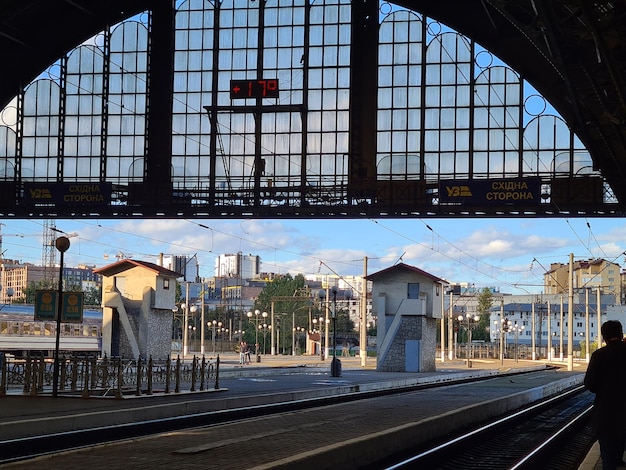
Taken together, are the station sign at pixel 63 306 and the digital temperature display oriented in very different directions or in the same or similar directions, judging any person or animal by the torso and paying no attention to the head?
same or similar directions

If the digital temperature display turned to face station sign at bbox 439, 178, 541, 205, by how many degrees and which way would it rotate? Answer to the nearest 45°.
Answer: approximately 90° to its left

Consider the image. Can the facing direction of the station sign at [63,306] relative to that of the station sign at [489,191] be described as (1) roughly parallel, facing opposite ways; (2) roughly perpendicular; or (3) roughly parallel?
roughly parallel

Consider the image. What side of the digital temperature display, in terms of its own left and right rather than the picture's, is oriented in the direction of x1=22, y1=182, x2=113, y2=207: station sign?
right

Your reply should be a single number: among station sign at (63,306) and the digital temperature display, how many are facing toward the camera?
2

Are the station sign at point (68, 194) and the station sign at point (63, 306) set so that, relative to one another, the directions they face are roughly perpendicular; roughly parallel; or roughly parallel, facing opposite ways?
roughly parallel

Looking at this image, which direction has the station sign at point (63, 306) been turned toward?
toward the camera

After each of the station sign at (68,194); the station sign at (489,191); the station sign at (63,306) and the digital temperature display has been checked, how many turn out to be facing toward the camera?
4

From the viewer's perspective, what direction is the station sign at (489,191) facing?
toward the camera

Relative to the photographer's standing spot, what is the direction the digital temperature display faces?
facing the viewer
